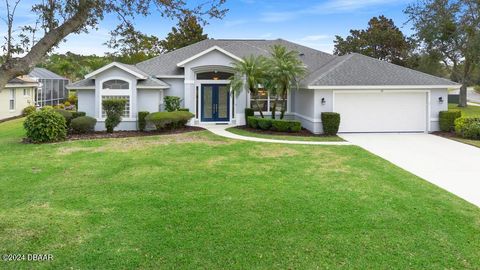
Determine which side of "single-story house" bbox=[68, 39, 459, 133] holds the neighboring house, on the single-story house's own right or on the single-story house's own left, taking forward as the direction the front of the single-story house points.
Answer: on the single-story house's own right

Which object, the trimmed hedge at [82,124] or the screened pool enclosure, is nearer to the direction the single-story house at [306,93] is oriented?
the trimmed hedge

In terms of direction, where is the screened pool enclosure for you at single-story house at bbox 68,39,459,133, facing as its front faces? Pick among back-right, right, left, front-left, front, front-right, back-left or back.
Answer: back-right

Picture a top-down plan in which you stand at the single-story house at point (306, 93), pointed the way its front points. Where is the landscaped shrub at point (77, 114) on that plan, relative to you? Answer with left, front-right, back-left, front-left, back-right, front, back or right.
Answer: right

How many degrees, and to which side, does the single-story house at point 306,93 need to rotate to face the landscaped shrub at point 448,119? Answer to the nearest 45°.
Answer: approximately 90° to its left

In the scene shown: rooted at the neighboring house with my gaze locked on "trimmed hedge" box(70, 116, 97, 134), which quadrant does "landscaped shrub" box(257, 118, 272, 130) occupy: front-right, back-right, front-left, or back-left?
front-left

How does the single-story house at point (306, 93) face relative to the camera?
toward the camera

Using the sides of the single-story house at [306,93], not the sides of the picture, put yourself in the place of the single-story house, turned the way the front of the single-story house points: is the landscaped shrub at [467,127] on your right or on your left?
on your left

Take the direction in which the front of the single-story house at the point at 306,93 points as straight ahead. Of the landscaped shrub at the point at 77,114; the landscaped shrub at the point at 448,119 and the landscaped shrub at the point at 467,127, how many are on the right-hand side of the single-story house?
1

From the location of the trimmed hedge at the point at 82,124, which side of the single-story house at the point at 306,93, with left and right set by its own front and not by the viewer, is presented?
right

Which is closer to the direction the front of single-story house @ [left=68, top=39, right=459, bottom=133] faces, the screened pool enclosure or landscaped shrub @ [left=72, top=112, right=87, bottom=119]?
the landscaped shrub
